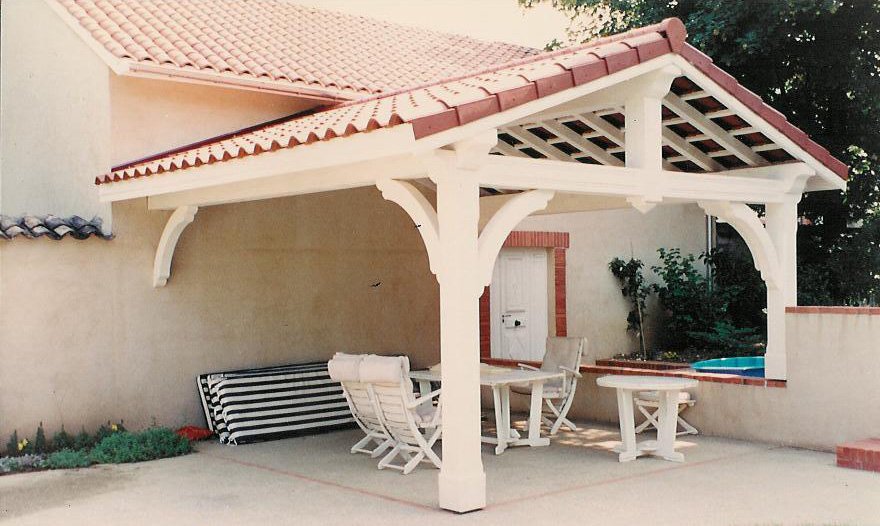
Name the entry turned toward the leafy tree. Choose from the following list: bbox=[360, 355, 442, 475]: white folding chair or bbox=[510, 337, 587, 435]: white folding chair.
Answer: bbox=[360, 355, 442, 475]: white folding chair

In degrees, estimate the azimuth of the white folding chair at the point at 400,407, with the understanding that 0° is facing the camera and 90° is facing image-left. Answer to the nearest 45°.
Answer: approximately 225°

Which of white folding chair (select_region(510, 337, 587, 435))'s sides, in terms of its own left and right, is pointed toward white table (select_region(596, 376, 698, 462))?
left

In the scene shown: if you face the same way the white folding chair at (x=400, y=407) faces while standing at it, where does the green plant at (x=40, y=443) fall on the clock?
The green plant is roughly at 8 o'clock from the white folding chair.

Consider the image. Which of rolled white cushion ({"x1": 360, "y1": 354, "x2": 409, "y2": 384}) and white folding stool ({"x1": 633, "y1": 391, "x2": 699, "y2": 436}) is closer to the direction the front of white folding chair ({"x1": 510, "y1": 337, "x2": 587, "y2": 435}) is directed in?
the rolled white cushion

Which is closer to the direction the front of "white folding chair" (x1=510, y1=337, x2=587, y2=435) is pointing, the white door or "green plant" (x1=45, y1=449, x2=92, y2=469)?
the green plant

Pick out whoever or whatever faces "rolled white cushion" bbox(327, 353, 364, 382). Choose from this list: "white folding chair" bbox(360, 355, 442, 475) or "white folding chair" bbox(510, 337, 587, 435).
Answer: "white folding chair" bbox(510, 337, 587, 435)

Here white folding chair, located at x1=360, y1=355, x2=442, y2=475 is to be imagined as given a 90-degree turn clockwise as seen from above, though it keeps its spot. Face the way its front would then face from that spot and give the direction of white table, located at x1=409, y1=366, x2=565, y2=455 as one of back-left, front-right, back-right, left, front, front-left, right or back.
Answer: left

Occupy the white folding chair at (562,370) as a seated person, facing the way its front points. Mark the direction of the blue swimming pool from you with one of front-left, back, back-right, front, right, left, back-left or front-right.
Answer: back

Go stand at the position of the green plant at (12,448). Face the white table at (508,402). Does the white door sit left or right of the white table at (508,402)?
left

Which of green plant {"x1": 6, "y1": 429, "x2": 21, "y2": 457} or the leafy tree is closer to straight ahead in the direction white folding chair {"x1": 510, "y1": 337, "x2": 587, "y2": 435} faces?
the green plant

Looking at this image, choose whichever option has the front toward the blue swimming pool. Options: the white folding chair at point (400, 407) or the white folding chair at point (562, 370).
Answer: the white folding chair at point (400, 407)

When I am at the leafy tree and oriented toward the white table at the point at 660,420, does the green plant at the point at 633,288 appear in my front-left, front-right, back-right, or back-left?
front-right

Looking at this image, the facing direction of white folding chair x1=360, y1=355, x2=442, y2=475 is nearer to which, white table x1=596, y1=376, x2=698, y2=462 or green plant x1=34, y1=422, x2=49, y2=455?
the white table

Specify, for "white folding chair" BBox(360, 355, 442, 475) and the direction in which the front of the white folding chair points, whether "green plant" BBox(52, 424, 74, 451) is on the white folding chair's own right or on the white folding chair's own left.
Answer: on the white folding chair's own left

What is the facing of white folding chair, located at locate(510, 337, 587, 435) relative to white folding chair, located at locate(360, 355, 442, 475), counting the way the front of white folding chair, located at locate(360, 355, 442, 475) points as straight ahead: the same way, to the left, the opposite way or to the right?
the opposite way

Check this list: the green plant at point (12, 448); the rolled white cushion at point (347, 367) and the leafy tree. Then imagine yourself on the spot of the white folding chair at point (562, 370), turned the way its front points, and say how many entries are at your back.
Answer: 1

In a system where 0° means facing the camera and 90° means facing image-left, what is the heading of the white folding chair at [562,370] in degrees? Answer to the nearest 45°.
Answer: approximately 45°

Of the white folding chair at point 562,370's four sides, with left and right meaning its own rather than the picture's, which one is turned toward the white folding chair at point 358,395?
front

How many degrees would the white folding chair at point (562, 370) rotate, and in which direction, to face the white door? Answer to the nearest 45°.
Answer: approximately 135° to its right

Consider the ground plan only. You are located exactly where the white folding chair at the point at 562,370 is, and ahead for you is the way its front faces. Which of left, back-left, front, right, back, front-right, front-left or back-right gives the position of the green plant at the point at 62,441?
front-right
